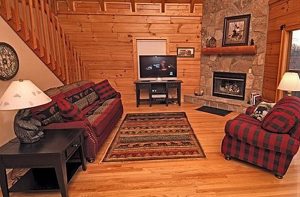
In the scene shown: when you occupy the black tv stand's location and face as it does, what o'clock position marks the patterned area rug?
The patterned area rug is roughly at 12 o'clock from the black tv stand.

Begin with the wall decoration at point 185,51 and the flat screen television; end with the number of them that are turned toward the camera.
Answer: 2

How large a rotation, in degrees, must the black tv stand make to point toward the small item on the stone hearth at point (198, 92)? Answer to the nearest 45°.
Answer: approximately 90° to its left

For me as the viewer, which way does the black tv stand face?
facing the viewer

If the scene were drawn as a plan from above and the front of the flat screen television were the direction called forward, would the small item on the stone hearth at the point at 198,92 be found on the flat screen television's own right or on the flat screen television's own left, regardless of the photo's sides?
on the flat screen television's own left

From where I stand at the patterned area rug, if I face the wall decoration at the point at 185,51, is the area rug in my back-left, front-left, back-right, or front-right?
front-right

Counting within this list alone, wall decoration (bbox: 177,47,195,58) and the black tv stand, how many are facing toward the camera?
2

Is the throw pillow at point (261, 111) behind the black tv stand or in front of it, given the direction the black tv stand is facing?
in front

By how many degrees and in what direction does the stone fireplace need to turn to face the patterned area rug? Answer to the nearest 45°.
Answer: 0° — it already faces it

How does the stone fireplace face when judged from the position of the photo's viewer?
facing the viewer and to the left of the viewer

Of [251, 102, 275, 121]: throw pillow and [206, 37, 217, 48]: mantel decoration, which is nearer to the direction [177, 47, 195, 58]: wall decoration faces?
the throw pillow

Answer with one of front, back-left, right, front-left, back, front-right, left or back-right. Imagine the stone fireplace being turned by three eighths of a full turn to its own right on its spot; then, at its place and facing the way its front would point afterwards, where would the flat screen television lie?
left

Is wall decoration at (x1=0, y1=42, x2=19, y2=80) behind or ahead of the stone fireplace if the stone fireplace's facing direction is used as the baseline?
ahead

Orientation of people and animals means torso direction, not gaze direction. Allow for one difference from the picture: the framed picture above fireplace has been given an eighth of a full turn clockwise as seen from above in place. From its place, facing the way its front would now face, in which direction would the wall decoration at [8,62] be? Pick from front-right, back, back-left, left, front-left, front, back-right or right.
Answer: front-left

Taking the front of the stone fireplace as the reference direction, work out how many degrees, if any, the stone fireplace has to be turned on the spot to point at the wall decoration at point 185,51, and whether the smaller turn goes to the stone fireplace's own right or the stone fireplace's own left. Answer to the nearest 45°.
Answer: approximately 45° to the stone fireplace's own right
